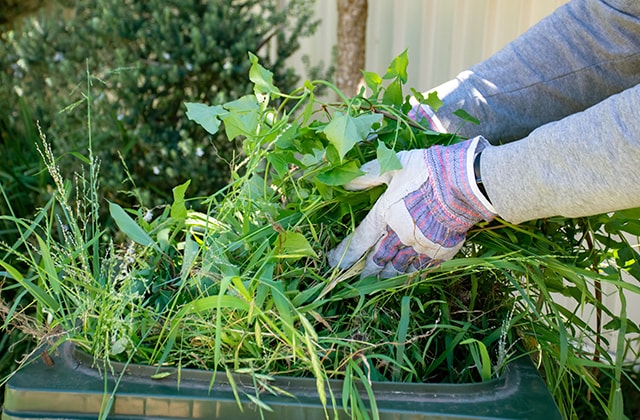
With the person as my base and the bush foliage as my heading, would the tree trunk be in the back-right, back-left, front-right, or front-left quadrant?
front-right

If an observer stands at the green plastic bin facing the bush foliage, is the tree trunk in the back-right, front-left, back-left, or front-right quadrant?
front-right

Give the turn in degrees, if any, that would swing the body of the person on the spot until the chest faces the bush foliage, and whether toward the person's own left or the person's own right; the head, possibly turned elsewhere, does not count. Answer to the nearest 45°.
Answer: approximately 45° to the person's own right

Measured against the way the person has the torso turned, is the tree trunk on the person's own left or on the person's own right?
on the person's own right

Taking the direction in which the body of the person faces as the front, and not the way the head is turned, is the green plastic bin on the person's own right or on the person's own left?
on the person's own left

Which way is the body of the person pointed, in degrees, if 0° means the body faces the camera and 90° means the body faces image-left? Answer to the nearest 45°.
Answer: approximately 90°

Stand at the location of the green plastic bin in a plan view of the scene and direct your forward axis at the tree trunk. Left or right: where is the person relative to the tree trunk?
right

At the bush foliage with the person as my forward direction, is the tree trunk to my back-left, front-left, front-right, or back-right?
front-left

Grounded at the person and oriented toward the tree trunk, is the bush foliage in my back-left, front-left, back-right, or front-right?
front-left
